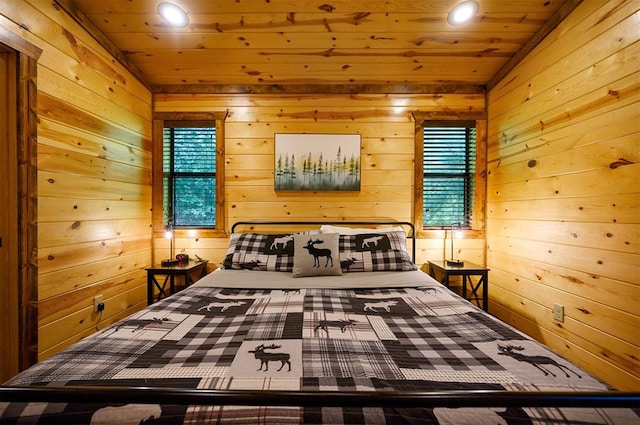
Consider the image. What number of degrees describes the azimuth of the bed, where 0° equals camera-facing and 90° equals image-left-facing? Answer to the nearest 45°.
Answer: approximately 0°

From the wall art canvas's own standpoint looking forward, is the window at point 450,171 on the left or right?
on its left

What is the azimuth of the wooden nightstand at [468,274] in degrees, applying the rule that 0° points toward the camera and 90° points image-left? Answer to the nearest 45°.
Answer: approximately 0°

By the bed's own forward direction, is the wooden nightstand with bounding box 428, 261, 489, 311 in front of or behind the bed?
behind

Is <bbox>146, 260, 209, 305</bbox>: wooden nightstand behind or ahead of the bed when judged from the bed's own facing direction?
behind

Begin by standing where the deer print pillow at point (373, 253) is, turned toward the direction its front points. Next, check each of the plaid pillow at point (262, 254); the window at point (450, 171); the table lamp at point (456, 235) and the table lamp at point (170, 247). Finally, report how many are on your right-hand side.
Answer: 2

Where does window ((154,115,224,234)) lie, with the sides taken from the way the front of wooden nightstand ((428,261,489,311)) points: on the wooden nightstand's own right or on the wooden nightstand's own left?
on the wooden nightstand's own right

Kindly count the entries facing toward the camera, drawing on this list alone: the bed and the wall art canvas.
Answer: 2

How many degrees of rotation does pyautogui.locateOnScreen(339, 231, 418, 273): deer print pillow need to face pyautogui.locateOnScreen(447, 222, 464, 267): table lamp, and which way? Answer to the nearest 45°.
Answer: approximately 135° to its left

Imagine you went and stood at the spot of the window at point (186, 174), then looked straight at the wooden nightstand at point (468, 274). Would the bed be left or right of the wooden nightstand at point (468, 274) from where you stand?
right
